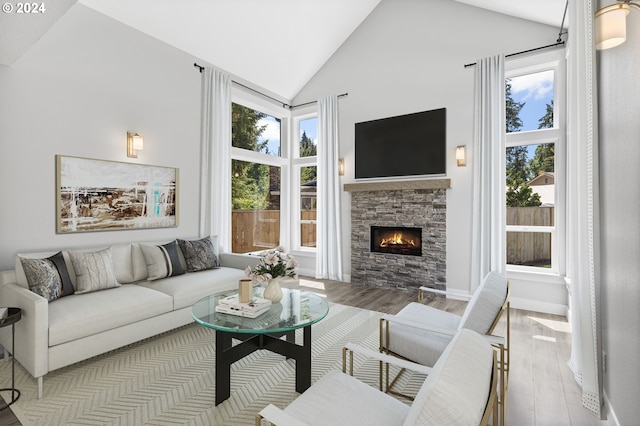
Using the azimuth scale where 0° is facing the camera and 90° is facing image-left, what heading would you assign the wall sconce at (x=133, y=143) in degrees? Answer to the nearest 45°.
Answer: approximately 315°

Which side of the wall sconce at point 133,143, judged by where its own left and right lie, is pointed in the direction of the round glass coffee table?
front

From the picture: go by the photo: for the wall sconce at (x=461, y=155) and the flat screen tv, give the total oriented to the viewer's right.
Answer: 0

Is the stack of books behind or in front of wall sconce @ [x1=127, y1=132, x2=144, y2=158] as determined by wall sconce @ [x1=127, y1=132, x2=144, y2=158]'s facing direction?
in front

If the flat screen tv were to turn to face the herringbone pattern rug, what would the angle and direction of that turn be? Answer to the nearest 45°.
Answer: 0° — it already faces it

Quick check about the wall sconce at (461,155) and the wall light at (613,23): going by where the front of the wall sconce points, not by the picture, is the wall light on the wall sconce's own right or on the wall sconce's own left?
on the wall sconce's own left

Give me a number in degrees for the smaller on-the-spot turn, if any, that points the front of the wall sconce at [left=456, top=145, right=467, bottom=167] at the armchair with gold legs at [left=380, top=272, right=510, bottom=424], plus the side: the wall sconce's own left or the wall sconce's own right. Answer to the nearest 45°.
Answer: approximately 45° to the wall sconce's own left

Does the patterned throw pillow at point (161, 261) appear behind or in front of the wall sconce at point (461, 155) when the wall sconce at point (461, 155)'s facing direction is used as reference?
in front

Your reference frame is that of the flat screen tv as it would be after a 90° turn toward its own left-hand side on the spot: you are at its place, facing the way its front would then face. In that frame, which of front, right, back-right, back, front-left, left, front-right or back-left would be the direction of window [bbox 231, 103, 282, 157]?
back-right

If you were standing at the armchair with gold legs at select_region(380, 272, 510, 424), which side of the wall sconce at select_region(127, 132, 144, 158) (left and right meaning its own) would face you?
front

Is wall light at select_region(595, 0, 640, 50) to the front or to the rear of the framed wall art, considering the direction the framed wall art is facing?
to the front

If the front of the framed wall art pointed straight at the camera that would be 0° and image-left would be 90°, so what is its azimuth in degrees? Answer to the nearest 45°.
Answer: approximately 315°
